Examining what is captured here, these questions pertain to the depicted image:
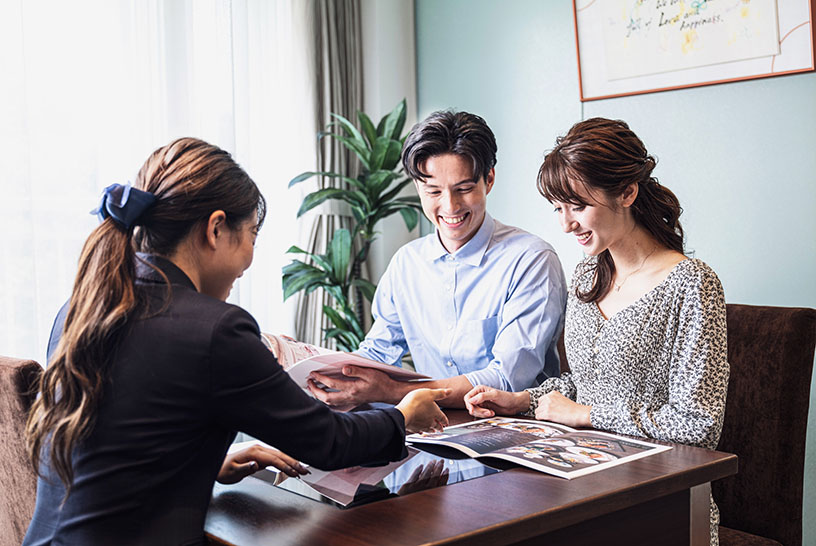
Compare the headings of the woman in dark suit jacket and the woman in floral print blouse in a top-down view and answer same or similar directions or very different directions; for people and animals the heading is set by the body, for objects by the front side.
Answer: very different directions

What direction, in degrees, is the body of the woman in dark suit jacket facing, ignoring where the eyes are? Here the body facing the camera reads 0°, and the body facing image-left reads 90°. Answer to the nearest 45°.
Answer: approximately 225°

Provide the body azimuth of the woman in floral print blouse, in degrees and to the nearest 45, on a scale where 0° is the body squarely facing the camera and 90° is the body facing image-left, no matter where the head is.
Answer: approximately 45°

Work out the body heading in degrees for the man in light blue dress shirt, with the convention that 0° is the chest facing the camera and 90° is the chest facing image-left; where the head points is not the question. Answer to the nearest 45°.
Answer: approximately 45°

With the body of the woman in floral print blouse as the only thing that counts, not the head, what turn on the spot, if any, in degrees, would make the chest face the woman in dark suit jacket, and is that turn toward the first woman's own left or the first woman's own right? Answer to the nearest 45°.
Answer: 0° — they already face them

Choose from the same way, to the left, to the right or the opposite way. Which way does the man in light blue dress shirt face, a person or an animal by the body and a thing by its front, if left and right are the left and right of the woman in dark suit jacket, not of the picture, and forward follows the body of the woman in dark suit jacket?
the opposite way
